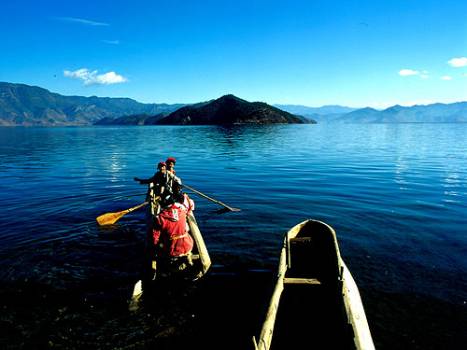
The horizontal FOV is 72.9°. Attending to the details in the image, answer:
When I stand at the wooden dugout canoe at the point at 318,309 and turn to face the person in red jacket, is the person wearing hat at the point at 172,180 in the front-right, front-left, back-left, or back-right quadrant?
front-right

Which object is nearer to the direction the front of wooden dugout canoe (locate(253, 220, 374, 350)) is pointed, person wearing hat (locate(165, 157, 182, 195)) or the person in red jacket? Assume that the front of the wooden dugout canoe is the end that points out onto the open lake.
the person wearing hat

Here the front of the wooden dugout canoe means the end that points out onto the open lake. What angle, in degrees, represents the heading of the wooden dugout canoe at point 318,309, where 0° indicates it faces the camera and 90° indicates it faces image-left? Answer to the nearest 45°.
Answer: approximately 180°

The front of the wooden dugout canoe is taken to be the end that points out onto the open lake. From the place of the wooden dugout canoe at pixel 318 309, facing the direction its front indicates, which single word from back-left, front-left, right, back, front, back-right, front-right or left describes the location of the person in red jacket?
left

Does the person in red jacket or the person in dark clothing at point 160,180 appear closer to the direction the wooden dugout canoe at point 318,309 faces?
the person in dark clothing

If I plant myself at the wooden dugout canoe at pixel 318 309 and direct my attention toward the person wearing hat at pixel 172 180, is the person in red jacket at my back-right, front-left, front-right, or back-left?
front-left

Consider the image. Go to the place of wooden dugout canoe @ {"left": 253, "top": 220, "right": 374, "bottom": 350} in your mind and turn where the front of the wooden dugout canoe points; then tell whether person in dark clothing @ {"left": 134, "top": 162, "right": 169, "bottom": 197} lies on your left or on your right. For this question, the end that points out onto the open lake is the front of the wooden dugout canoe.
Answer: on your left

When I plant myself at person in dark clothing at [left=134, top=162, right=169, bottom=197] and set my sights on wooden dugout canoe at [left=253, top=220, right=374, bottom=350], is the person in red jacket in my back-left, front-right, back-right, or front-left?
front-right

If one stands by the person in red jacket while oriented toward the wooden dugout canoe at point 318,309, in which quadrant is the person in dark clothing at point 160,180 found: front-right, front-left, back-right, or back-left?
back-left

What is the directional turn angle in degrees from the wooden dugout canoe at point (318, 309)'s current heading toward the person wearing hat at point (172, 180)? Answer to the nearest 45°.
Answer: approximately 45° to its left
